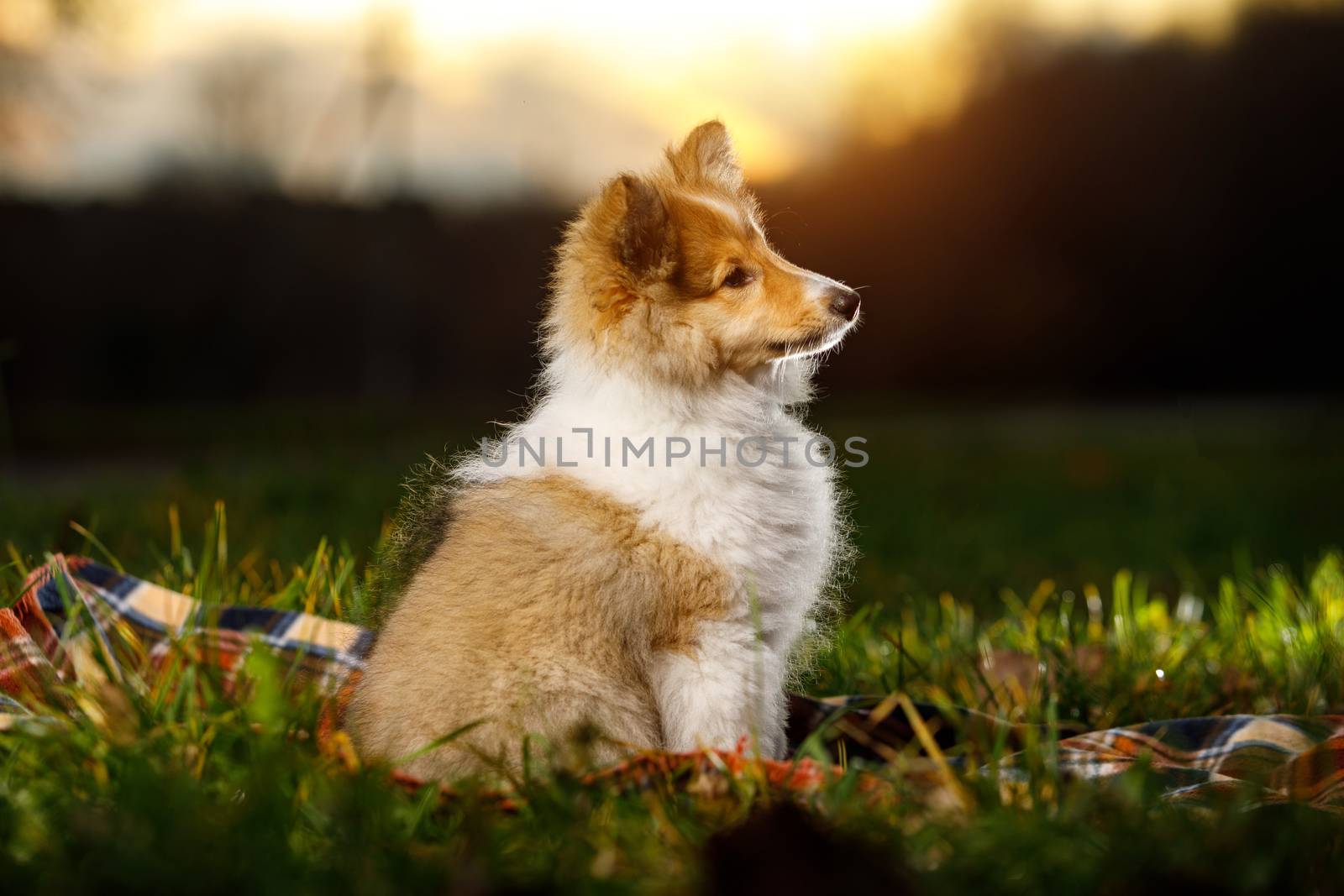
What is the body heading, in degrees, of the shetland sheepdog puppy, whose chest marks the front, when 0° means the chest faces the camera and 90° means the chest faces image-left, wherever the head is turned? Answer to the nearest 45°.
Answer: approximately 270°
